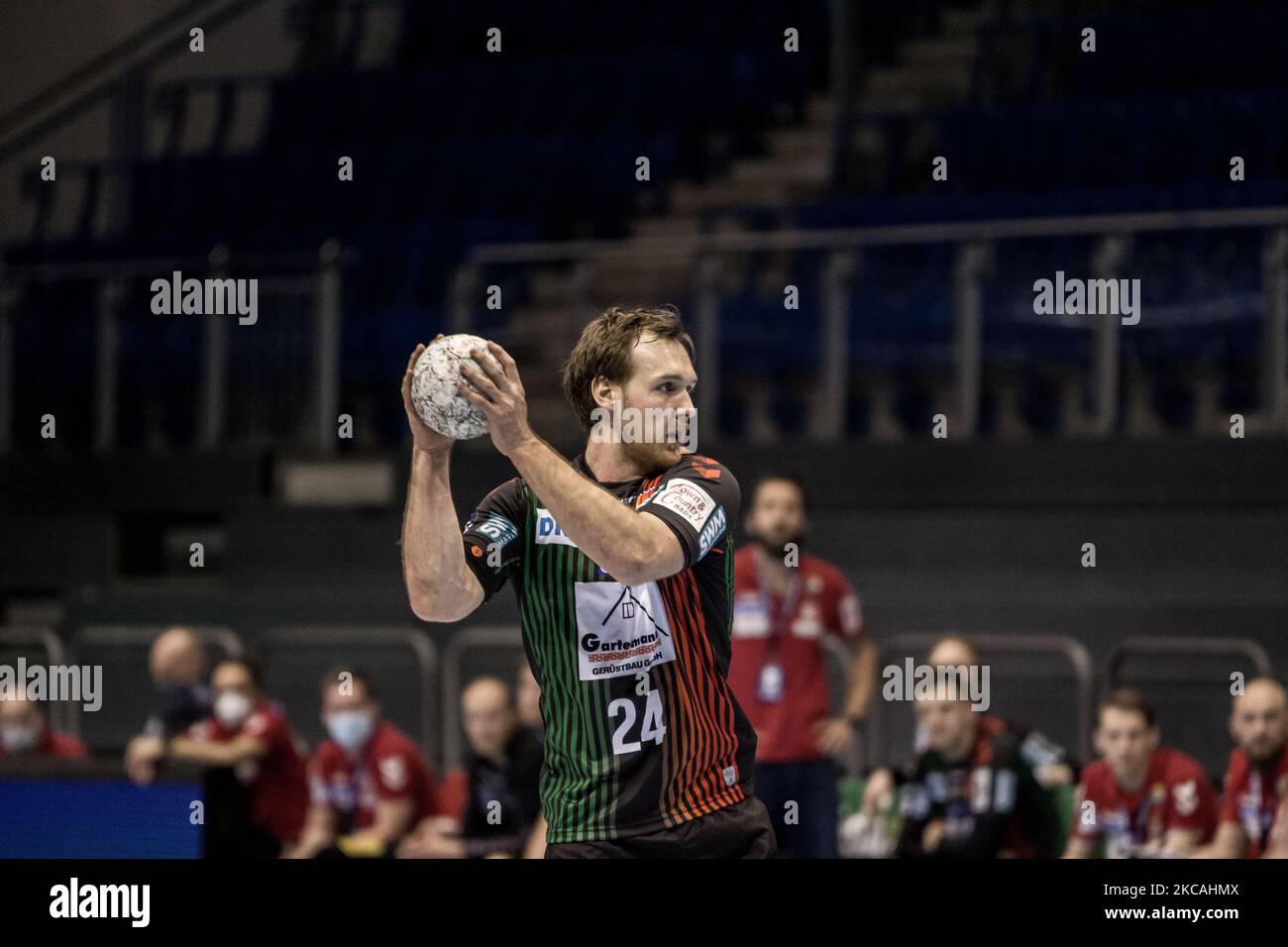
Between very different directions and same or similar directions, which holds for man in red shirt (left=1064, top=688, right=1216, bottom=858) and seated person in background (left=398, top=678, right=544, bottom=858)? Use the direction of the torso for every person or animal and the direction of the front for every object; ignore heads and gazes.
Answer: same or similar directions

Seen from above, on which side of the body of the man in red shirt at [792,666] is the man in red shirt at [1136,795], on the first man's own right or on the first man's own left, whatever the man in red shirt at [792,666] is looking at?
on the first man's own left

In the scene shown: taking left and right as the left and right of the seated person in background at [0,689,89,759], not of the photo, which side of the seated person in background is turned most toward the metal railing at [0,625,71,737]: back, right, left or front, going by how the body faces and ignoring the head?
back

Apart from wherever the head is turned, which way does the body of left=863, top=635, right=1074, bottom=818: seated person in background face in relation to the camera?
toward the camera

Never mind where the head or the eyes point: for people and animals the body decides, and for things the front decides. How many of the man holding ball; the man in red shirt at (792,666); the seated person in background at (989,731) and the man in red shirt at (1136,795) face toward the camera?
4

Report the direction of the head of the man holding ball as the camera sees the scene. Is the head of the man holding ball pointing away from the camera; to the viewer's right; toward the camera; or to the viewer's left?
to the viewer's right

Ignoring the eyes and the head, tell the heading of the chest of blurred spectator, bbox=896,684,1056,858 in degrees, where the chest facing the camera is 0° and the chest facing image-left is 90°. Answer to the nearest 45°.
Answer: approximately 45°

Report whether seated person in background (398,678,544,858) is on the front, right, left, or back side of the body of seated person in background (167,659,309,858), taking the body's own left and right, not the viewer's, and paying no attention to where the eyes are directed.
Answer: left

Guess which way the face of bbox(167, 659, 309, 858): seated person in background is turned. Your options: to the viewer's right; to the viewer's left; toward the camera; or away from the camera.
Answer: toward the camera

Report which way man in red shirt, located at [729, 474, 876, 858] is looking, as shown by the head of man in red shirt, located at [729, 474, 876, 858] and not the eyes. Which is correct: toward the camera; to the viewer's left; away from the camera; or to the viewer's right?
toward the camera

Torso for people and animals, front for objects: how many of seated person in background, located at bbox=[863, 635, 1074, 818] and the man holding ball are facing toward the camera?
2

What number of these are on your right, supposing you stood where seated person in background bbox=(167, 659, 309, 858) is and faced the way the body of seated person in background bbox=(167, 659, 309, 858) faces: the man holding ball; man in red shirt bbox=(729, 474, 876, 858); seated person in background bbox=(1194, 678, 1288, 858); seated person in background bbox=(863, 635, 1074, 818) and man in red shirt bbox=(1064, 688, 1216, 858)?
0

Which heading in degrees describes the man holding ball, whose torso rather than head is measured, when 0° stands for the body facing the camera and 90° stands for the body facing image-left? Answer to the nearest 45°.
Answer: approximately 0°

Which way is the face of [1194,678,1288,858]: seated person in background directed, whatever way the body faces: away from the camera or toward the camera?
toward the camera

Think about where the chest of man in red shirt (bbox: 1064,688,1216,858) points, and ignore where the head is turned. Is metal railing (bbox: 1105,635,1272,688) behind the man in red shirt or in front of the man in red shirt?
behind

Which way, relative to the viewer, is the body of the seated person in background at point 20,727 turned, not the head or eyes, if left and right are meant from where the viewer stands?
facing the viewer

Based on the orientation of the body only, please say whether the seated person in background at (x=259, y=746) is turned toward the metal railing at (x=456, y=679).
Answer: no

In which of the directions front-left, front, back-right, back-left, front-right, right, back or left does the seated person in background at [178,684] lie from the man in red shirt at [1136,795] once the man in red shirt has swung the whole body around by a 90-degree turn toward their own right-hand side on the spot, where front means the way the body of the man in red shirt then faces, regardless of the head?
front

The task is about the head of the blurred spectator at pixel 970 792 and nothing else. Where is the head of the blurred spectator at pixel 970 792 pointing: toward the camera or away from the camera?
toward the camera

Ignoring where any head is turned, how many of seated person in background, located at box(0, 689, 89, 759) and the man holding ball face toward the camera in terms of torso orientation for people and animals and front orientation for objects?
2

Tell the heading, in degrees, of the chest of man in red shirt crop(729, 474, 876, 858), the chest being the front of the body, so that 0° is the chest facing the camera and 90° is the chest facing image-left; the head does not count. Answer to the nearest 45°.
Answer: approximately 0°

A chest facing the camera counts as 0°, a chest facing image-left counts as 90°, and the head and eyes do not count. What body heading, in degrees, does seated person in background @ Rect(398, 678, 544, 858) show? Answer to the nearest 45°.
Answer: approximately 45°

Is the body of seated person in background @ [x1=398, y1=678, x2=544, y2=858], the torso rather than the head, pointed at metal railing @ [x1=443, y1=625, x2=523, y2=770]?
no
